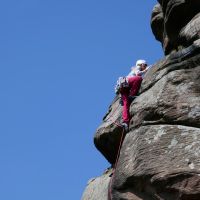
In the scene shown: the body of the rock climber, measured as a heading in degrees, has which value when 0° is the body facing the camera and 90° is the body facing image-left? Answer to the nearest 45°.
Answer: approximately 270°
